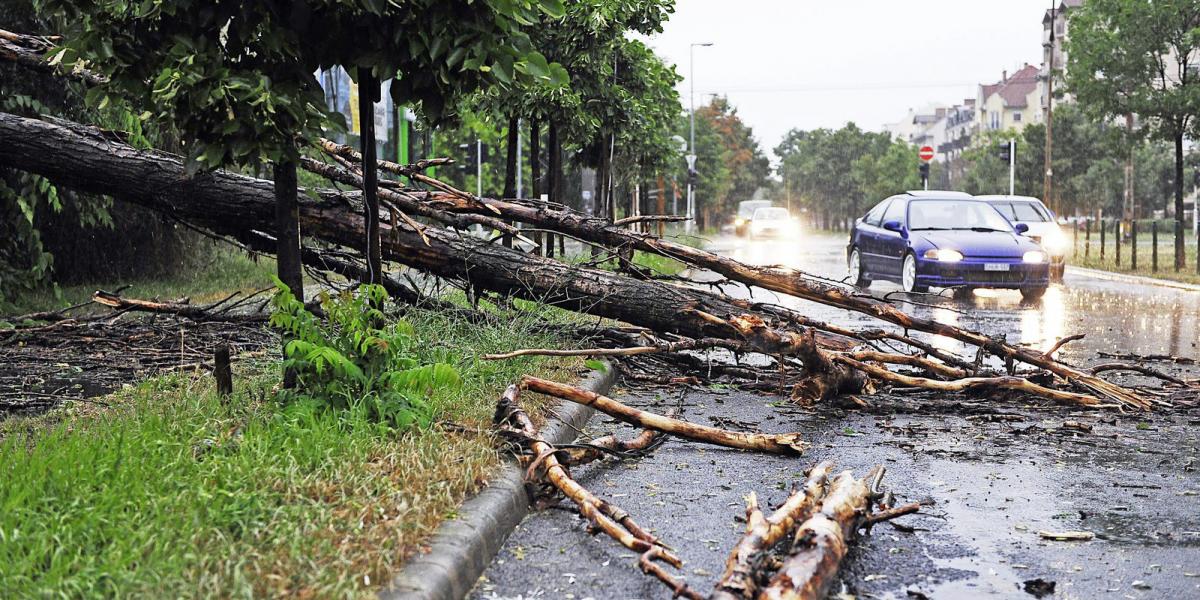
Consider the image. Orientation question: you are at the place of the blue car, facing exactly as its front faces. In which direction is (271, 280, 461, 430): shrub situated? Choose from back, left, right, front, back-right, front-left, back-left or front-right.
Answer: front-right

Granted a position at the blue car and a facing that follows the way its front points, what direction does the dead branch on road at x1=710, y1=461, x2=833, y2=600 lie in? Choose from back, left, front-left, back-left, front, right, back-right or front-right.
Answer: front-right

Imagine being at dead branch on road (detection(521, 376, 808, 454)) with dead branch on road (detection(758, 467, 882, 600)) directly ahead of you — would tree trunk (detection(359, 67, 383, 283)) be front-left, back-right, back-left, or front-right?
back-right

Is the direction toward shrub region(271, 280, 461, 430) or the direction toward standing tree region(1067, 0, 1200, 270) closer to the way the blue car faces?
the shrub

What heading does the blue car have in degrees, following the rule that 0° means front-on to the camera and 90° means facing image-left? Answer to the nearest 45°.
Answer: approximately 315°

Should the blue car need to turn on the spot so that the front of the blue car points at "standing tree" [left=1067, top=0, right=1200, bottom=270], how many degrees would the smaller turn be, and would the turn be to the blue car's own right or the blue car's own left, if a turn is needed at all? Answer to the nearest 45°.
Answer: approximately 90° to the blue car's own left

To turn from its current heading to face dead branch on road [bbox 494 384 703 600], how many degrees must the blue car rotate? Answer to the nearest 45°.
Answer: approximately 45° to its right

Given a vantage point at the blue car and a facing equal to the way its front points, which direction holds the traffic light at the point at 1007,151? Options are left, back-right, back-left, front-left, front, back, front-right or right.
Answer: back-left

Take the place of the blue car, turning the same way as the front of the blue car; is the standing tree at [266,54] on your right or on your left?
on your right
